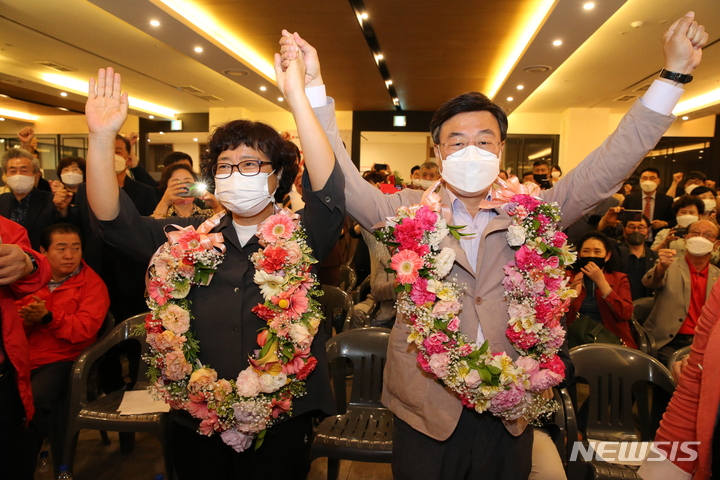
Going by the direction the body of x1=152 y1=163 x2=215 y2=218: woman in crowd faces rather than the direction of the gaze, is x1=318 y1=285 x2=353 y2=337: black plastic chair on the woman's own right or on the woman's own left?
on the woman's own left

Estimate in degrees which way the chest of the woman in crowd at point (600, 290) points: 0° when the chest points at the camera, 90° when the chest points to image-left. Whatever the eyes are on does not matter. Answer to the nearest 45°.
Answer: approximately 45°

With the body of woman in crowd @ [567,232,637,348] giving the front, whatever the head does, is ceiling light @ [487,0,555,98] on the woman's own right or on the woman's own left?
on the woman's own right

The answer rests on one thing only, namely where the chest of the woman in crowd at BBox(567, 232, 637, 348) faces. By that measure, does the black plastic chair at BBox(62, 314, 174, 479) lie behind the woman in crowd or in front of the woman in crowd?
in front

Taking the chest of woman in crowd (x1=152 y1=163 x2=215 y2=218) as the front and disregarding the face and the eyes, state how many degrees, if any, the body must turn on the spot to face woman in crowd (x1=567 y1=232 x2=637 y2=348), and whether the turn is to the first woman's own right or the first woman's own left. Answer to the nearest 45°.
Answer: approximately 90° to the first woman's own left

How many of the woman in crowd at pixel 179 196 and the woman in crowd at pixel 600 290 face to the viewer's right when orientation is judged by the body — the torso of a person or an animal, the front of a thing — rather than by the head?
0

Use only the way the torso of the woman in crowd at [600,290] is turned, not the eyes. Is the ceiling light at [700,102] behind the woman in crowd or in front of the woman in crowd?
behind

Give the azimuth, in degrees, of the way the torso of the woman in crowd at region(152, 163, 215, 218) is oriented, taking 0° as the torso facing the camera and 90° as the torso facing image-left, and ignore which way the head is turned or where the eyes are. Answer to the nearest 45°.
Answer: approximately 0°

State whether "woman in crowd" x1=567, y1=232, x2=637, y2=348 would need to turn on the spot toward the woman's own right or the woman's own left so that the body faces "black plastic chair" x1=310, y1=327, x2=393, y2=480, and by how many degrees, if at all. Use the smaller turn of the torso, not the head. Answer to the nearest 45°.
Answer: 0° — they already face it
